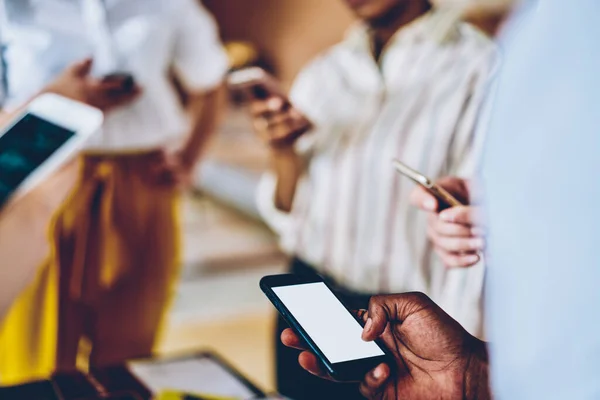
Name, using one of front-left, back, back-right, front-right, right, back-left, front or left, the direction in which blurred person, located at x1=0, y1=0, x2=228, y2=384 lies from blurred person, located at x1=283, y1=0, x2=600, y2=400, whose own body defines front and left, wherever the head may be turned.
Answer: front-right

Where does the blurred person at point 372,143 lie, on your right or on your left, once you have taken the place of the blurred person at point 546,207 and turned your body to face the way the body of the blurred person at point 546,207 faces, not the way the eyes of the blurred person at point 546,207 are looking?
on your right

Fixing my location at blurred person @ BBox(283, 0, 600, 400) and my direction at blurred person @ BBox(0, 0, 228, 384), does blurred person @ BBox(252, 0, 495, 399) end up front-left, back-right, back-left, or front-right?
front-right

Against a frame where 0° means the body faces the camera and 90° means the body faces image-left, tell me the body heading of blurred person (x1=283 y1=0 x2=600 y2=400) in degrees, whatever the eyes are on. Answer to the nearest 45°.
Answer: approximately 90°
